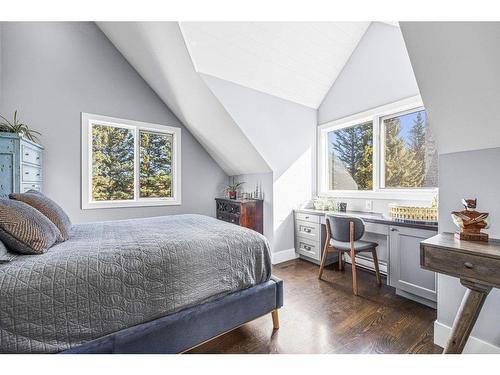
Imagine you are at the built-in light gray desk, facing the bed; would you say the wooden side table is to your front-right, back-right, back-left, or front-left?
front-left

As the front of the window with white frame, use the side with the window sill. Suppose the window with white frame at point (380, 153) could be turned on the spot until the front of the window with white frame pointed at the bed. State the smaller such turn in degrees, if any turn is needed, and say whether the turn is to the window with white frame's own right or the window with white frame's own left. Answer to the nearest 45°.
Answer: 0° — it already faces it

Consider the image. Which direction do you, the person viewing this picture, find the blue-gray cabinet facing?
facing the viewer and to the right of the viewer

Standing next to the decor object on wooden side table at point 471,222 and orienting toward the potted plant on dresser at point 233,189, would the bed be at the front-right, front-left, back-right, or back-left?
front-left

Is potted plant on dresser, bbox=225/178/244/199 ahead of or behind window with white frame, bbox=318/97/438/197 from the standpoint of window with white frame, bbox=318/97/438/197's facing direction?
ahead

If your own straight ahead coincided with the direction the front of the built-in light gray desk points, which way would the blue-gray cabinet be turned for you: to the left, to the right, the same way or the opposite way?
the opposite way

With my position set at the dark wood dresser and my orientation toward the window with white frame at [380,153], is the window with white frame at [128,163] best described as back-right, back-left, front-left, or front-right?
back-right

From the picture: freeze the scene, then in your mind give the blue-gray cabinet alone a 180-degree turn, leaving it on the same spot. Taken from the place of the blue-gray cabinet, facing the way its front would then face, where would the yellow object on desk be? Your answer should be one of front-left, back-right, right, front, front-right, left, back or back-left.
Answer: back

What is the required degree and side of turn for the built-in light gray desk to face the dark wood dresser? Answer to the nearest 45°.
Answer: approximately 45° to its right

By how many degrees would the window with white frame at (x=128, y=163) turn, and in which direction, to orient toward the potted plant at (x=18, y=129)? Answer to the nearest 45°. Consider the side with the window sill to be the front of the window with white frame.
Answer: approximately 90° to its right

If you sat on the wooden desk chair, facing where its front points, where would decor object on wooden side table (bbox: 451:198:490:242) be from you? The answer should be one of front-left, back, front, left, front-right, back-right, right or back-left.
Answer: right

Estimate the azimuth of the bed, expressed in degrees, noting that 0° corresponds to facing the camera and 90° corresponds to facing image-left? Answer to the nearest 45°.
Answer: approximately 225°

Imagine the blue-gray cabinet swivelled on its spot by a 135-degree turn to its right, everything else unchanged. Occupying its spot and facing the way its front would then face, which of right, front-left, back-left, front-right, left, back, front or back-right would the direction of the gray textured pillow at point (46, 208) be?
left

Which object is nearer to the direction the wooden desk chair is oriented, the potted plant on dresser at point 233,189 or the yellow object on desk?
the yellow object on desk

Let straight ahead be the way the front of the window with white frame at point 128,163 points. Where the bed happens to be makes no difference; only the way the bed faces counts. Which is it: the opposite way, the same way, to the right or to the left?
to the left

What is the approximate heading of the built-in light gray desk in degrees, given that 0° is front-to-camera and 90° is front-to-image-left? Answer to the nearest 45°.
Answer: approximately 45°

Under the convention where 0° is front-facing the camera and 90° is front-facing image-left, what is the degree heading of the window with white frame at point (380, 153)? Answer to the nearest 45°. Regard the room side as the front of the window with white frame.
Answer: approximately 45°
